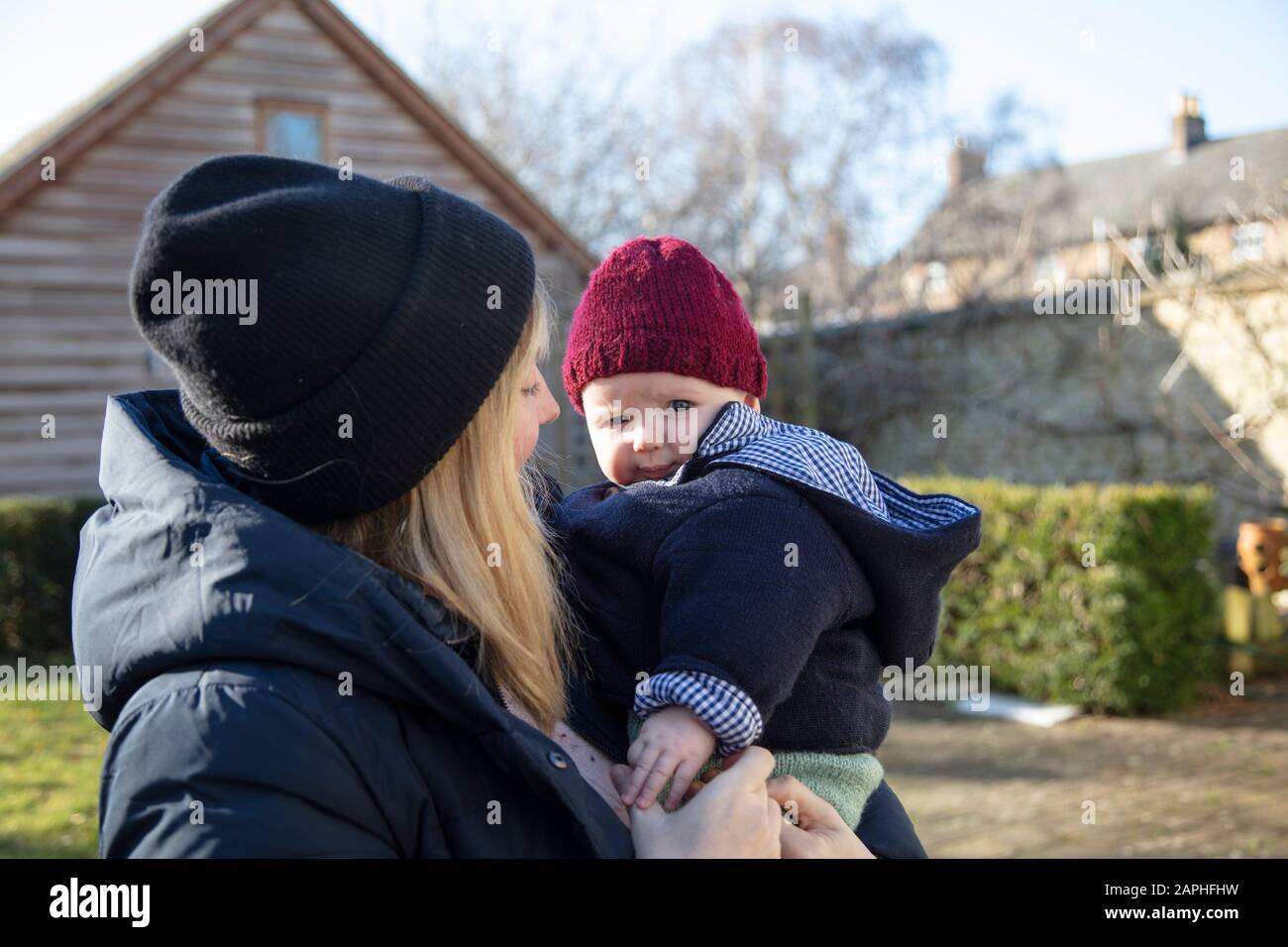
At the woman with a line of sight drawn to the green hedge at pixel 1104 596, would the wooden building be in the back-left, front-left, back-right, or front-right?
front-left

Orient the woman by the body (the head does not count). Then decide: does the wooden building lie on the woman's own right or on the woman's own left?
on the woman's own left

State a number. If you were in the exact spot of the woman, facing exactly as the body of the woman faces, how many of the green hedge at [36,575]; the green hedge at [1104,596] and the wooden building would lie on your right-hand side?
0

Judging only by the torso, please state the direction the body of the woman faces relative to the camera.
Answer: to the viewer's right

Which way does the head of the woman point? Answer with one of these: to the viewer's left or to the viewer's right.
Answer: to the viewer's right

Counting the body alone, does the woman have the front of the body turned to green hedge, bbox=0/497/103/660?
no

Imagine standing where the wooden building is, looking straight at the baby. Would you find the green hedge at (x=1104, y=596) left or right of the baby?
left
